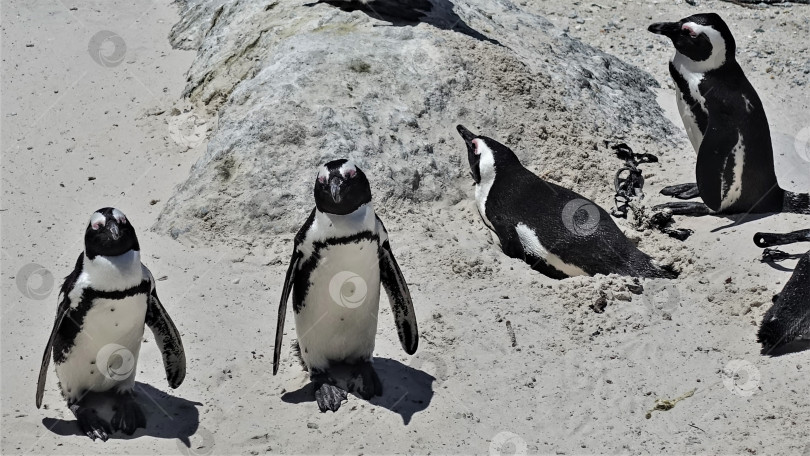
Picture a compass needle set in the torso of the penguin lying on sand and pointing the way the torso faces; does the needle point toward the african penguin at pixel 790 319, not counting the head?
no

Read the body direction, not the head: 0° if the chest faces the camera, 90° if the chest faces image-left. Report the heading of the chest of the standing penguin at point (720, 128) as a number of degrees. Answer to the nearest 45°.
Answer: approximately 90°

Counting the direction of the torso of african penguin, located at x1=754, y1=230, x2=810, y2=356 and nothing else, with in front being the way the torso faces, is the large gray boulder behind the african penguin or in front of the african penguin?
behind

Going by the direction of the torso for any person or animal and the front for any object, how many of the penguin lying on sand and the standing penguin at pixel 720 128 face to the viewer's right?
0

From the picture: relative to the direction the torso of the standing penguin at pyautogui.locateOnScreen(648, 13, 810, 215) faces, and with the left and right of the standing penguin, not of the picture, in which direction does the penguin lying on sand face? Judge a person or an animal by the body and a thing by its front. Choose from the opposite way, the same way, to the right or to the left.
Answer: the same way

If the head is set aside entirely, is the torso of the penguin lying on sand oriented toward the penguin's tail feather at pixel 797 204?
no

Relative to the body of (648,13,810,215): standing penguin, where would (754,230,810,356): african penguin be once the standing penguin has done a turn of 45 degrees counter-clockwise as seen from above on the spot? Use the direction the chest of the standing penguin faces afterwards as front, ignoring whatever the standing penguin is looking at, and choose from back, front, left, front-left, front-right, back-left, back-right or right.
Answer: front-left

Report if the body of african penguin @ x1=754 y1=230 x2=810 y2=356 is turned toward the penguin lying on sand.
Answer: no

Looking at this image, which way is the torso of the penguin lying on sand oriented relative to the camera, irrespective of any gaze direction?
to the viewer's left

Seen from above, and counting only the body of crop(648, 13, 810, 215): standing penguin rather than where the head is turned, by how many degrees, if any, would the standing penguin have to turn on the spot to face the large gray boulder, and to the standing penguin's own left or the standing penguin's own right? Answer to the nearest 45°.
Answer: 0° — it already faces it
